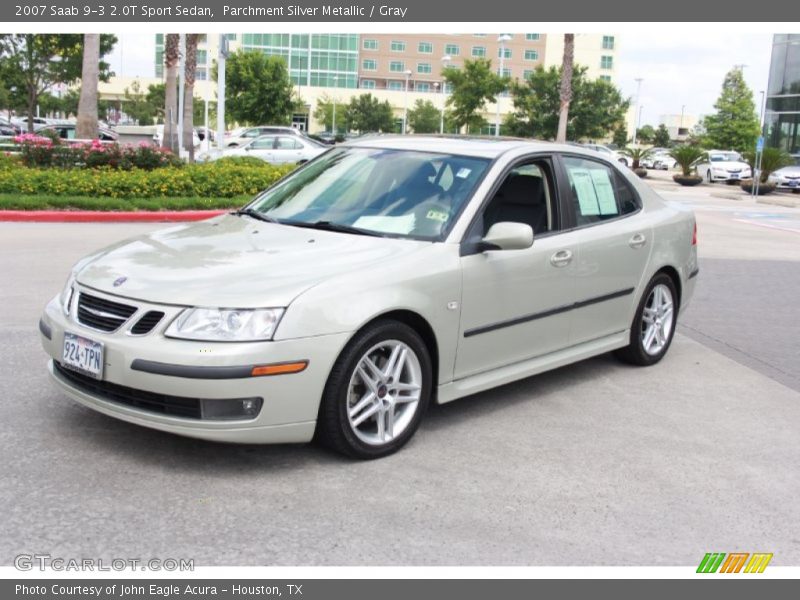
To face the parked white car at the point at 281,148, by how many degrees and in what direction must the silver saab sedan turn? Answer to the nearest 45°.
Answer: approximately 135° to its right

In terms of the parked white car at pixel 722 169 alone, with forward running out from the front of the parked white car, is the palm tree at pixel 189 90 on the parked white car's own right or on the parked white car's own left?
on the parked white car's own right

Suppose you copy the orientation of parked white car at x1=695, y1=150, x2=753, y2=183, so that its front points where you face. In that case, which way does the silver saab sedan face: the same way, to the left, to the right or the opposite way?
to the right

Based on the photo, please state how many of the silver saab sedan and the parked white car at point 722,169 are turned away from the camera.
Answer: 0

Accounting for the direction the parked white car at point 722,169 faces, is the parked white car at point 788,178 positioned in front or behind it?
in front

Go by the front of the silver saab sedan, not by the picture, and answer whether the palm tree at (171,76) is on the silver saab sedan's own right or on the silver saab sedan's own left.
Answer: on the silver saab sedan's own right

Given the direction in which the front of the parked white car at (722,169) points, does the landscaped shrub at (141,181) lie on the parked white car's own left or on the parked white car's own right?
on the parked white car's own right

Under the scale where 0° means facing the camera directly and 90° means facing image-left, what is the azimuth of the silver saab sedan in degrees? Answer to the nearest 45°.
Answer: approximately 45°

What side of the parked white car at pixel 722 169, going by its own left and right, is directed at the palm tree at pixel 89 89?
right

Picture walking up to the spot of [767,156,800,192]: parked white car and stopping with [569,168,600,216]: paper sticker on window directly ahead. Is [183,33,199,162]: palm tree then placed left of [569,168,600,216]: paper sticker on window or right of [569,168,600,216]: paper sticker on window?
right

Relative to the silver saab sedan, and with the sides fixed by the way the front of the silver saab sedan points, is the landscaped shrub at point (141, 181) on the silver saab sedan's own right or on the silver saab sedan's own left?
on the silver saab sedan's own right

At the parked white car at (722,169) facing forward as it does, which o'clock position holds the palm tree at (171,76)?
The palm tree is roughly at 3 o'clock from the parked white car.

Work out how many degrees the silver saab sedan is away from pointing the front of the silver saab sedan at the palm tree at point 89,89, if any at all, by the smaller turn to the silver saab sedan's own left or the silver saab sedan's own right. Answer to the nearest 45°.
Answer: approximately 135° to the silver saab sedan's own right

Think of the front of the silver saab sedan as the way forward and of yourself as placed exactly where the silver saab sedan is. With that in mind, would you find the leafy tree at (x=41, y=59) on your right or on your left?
on your right

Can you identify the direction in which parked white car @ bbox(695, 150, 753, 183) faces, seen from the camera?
facing the viewer and to the right of the viewer

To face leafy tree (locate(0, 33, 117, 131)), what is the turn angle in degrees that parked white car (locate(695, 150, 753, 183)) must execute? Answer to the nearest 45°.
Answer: approximately 135° to its right

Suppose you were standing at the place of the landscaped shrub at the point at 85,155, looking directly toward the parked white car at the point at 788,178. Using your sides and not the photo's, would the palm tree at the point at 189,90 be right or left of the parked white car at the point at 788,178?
left
